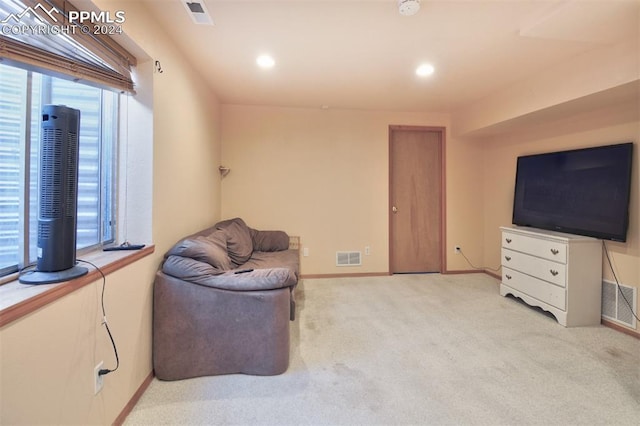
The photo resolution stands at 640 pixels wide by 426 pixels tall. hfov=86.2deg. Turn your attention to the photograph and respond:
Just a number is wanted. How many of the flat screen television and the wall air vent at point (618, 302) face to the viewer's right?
0

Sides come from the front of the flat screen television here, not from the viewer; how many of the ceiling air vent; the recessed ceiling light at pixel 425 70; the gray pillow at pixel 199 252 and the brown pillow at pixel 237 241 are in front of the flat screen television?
4

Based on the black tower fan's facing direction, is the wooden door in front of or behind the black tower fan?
in front

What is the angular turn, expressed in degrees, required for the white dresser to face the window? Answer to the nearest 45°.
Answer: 0° — it already faces it

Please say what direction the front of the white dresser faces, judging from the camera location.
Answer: facing the viewer and to the left of the viewer

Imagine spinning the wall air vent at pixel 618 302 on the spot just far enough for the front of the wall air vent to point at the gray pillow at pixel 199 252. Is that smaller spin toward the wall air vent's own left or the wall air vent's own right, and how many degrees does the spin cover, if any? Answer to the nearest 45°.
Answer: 0° — it already faces it

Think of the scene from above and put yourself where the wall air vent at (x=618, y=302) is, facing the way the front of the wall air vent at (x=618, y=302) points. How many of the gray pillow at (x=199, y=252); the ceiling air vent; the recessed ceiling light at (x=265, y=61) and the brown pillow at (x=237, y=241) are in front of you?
4

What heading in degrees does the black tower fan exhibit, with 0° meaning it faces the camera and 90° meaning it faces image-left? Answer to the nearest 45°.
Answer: approximately 225°

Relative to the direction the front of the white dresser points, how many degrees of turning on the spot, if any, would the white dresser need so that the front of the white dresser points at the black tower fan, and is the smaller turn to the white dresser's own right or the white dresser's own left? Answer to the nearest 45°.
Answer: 0° — it already faces it
